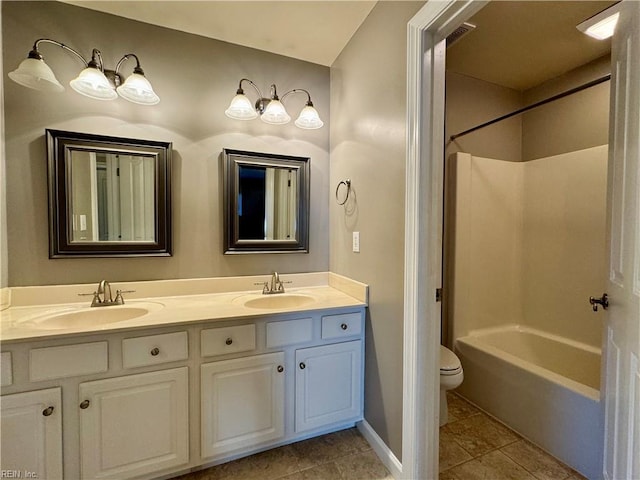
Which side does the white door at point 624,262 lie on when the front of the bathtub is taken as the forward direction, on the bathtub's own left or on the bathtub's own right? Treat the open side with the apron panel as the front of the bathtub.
on the bathtub's own left

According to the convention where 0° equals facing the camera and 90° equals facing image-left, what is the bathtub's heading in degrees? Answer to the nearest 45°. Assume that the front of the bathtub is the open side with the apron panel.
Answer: approximately 45°

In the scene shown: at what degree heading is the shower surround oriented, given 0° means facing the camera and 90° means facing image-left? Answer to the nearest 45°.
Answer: approximately 45°

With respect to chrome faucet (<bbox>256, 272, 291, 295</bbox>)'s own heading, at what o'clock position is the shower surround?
The shower surround is roughly at 9 o'clock from the chrome faucet.
